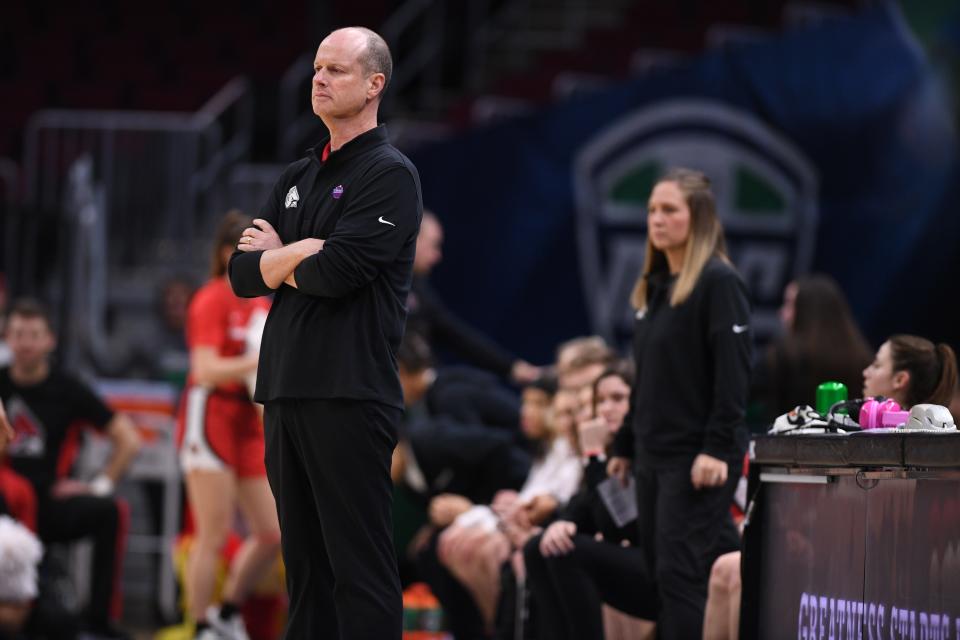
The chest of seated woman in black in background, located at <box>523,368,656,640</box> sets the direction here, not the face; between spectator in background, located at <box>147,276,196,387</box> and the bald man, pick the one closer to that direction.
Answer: the bald man

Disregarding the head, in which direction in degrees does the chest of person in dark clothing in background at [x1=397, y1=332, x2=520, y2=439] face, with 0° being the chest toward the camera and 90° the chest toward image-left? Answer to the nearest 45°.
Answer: approximately 90°

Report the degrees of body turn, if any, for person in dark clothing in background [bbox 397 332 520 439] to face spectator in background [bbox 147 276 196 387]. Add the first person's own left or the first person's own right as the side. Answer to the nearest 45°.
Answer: approximately 45° to the first person's own right

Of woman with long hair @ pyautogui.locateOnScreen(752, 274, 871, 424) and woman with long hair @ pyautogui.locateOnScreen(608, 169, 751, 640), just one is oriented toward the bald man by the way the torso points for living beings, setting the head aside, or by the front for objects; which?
woman with long hair @ pyautogui.locateOnScreen(608, 169, 751, 640)

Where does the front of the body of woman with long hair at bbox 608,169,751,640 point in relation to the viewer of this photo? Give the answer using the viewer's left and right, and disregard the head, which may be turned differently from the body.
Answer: facing the viewer and to the left of the viewer

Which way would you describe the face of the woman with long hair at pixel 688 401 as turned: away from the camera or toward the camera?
toward the camera

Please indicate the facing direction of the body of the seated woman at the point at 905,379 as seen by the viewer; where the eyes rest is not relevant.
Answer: to the viewer's left

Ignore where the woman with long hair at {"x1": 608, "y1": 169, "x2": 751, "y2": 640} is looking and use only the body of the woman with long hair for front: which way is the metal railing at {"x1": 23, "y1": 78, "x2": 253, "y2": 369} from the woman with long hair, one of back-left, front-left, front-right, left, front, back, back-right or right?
right

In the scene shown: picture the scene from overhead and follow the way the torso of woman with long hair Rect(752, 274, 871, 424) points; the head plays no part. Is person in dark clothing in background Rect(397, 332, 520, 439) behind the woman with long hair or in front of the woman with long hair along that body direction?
in front

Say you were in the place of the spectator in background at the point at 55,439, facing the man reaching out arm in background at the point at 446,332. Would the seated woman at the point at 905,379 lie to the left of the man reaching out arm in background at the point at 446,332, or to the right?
right
